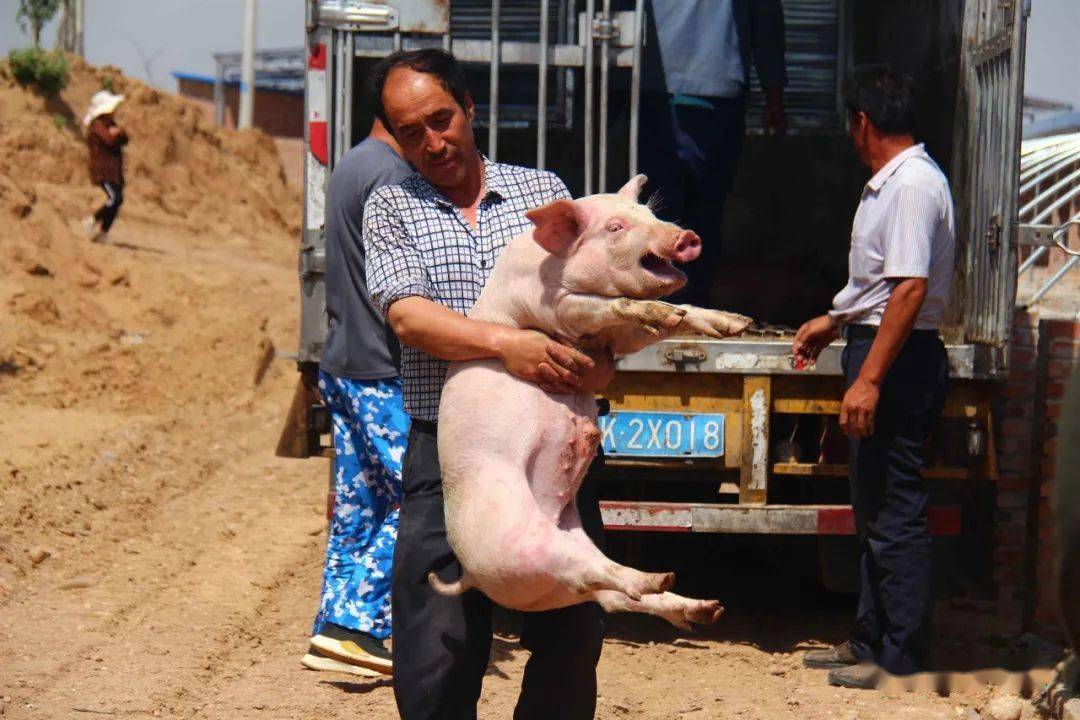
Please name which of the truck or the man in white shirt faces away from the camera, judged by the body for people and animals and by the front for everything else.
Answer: the truck

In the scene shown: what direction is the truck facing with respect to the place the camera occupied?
facing away from the viewer

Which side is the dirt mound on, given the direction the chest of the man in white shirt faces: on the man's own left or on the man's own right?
on the man's own right

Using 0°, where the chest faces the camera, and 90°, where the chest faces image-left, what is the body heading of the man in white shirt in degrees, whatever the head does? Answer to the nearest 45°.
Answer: approximately 90°

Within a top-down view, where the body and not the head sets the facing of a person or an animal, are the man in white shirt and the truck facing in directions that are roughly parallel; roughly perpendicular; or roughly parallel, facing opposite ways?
roughly perpendicular

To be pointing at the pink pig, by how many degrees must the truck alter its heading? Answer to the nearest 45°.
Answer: approximately 180°

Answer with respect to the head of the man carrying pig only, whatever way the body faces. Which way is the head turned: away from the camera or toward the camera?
toward the camera

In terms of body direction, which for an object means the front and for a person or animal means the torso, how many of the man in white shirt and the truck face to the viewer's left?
1
